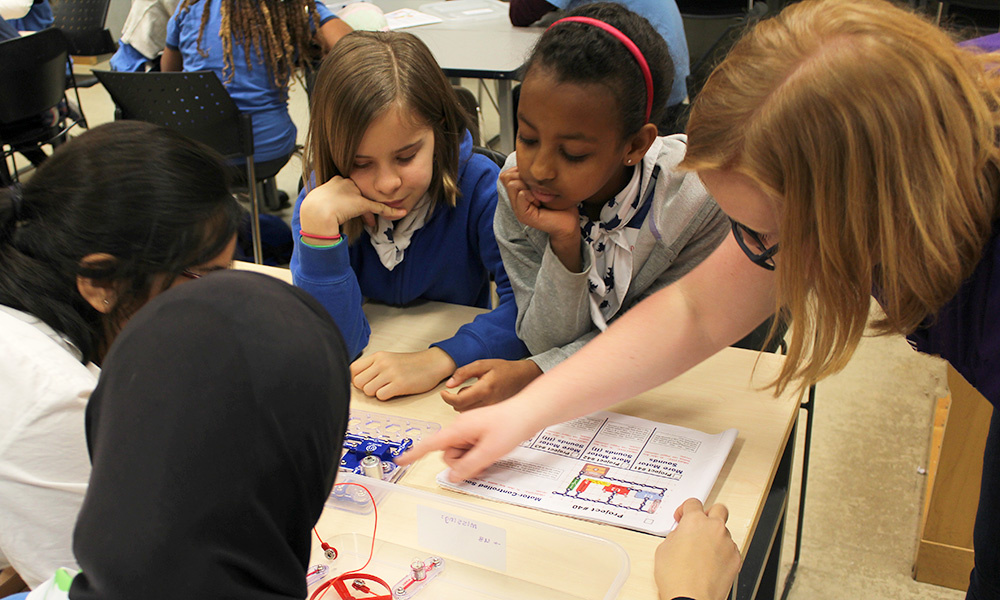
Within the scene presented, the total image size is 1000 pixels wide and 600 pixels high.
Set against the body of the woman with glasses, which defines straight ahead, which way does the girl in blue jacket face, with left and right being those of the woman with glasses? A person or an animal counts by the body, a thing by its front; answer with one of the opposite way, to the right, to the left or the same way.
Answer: to the left

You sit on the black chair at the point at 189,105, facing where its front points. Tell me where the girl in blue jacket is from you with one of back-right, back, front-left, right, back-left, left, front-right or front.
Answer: back-right

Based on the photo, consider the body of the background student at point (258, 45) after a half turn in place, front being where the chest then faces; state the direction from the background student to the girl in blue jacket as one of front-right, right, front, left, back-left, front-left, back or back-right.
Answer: front

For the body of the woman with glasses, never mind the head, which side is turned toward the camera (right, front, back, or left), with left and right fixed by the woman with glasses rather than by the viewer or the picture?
left

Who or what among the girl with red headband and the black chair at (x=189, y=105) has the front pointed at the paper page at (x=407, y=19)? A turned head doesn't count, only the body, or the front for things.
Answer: the black chair

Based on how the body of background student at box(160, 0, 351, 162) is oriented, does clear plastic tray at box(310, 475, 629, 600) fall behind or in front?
behind

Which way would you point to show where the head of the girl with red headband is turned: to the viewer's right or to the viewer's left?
to the viewer's left

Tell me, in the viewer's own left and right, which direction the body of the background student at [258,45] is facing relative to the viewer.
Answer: facing away from the viewer

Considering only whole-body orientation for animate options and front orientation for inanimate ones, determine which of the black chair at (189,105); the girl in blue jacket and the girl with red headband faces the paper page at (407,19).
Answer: the black chair

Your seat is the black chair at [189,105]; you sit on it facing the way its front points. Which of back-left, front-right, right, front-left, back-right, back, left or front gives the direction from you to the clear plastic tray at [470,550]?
back-right

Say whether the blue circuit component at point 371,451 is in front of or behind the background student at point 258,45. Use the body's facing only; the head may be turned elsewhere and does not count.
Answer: behind

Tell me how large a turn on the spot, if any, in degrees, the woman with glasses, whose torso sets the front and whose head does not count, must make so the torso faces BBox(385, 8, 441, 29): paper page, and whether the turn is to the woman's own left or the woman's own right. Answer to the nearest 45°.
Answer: approximately 45° to the woman's own right

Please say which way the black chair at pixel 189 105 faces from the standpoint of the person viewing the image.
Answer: facing away from the viewer and to the right of the viewer

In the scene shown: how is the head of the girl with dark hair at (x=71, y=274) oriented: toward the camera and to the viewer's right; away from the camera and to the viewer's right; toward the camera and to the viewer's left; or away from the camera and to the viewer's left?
away from the camera and to the viewer's right

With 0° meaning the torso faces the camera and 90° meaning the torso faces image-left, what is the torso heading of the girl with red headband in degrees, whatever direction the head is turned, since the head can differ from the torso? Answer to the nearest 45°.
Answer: approximately 45°

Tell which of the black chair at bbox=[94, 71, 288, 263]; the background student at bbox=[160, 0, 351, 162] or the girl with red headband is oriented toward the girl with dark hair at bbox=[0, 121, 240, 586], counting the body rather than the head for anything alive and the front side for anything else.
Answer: the girl with red headband

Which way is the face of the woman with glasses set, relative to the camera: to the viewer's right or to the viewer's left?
to the viewer's left

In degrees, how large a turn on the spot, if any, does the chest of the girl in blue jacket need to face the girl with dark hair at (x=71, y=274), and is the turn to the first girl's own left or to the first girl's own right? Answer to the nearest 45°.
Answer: approximately 45° to the first girl's own right
